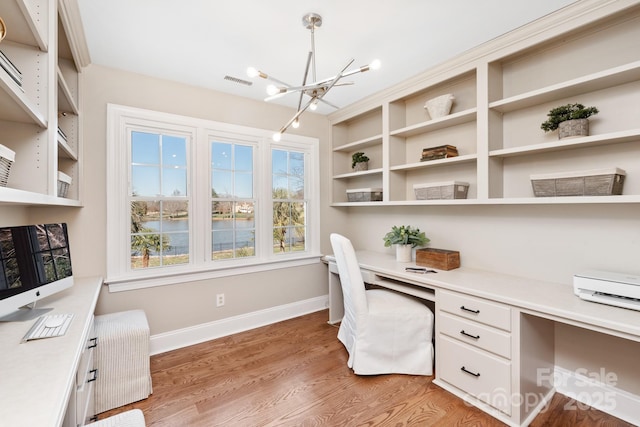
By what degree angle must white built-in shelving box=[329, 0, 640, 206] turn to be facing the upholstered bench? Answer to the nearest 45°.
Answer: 0° — it already faces it

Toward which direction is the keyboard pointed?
to the viewer's right

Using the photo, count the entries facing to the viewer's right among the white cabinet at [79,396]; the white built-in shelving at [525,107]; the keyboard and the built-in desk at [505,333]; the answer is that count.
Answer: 2

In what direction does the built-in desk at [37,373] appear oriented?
to the viewer's right

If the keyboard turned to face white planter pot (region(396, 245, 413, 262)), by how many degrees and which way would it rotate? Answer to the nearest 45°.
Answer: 0° — it already faces it

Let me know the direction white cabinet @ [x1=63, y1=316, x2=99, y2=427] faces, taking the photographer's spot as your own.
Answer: facing to the right of the viewer
